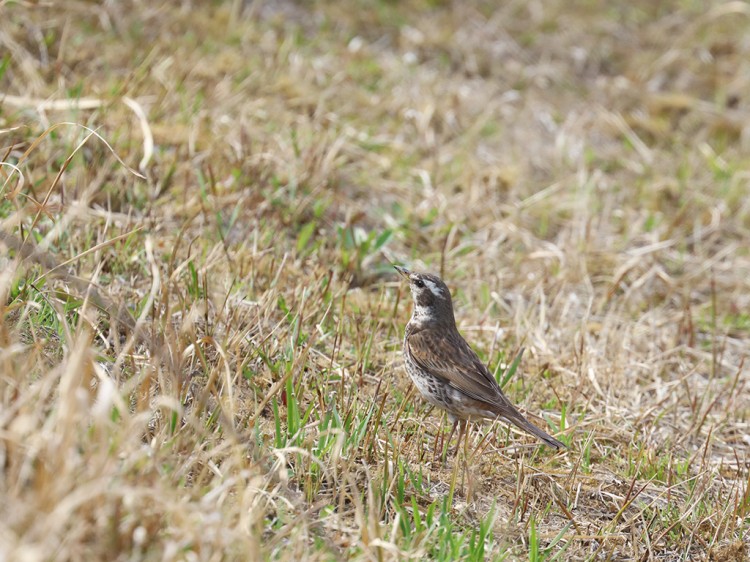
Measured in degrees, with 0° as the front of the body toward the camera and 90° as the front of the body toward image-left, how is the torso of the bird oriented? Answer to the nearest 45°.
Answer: approximately 90°
